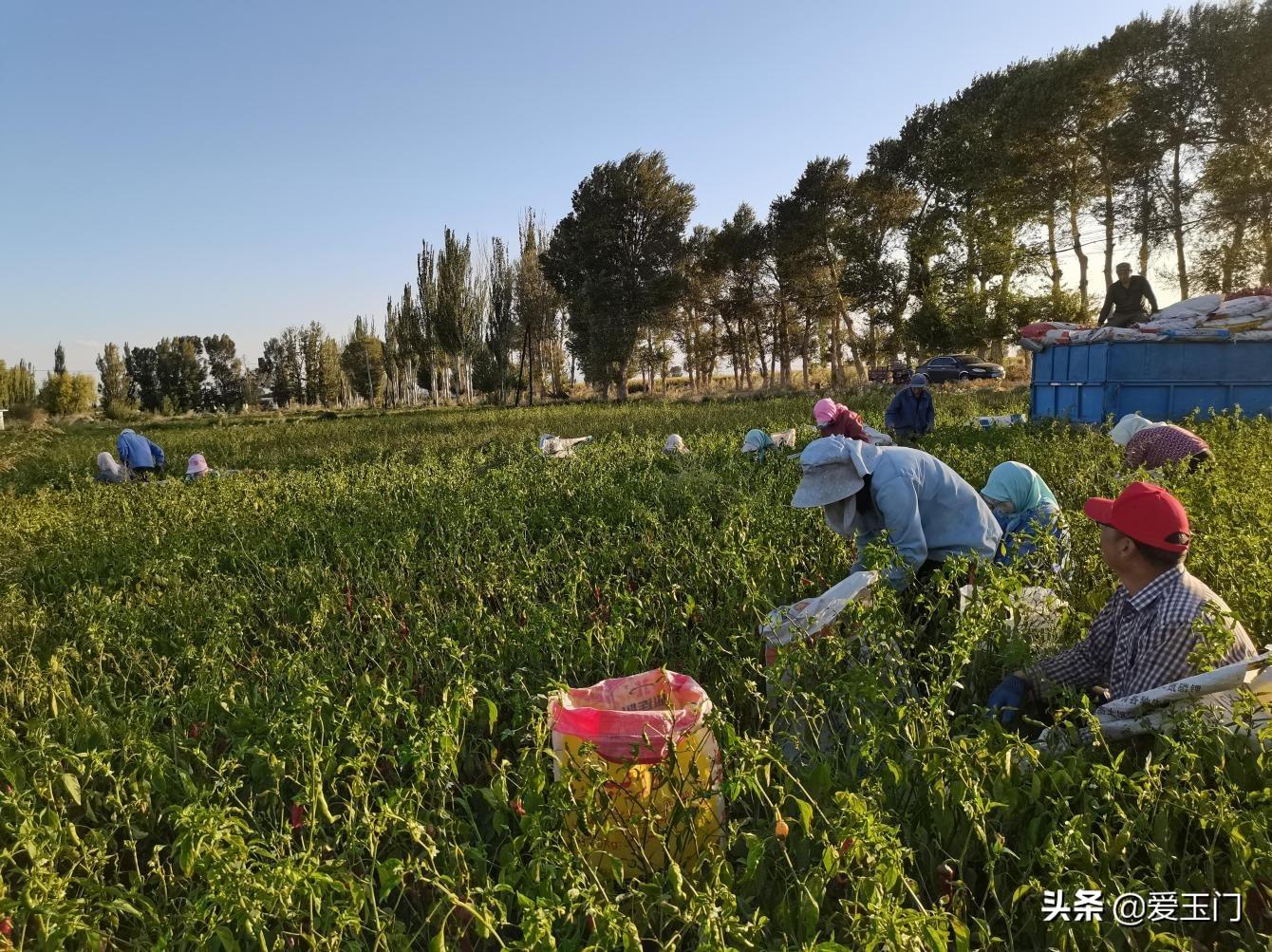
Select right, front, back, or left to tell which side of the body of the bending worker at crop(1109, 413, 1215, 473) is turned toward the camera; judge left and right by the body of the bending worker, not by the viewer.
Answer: left

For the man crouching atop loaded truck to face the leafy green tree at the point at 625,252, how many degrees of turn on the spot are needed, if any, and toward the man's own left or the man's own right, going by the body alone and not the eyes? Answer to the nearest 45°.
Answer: approximately 135° to the man's own right

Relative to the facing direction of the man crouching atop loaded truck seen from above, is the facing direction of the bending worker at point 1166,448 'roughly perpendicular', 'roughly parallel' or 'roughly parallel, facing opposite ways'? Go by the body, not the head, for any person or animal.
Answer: roughly perpendicular

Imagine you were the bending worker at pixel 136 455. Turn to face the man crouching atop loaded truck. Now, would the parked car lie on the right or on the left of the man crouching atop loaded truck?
left

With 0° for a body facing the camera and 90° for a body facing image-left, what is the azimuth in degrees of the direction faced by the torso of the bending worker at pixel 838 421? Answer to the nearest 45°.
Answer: approximately 90°

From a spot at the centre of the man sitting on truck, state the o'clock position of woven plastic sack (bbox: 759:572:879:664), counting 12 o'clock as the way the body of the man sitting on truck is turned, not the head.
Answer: The woven plastic sack is roughly at 12 o'clock from the man sitting on truck.

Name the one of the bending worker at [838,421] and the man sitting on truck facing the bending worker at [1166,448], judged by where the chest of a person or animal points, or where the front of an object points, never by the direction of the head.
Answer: the man sitting on truck

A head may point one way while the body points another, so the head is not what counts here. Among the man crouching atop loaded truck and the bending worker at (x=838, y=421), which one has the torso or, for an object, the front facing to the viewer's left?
the bending worker

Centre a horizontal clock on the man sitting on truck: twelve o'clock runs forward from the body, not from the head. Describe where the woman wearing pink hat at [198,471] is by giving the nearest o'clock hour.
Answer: The woman wearing pink hat is roughly at 2 o'clock from the man sitting on truck.

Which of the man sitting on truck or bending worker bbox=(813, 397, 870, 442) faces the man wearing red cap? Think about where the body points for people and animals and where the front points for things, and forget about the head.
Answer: the man sitting on truck
